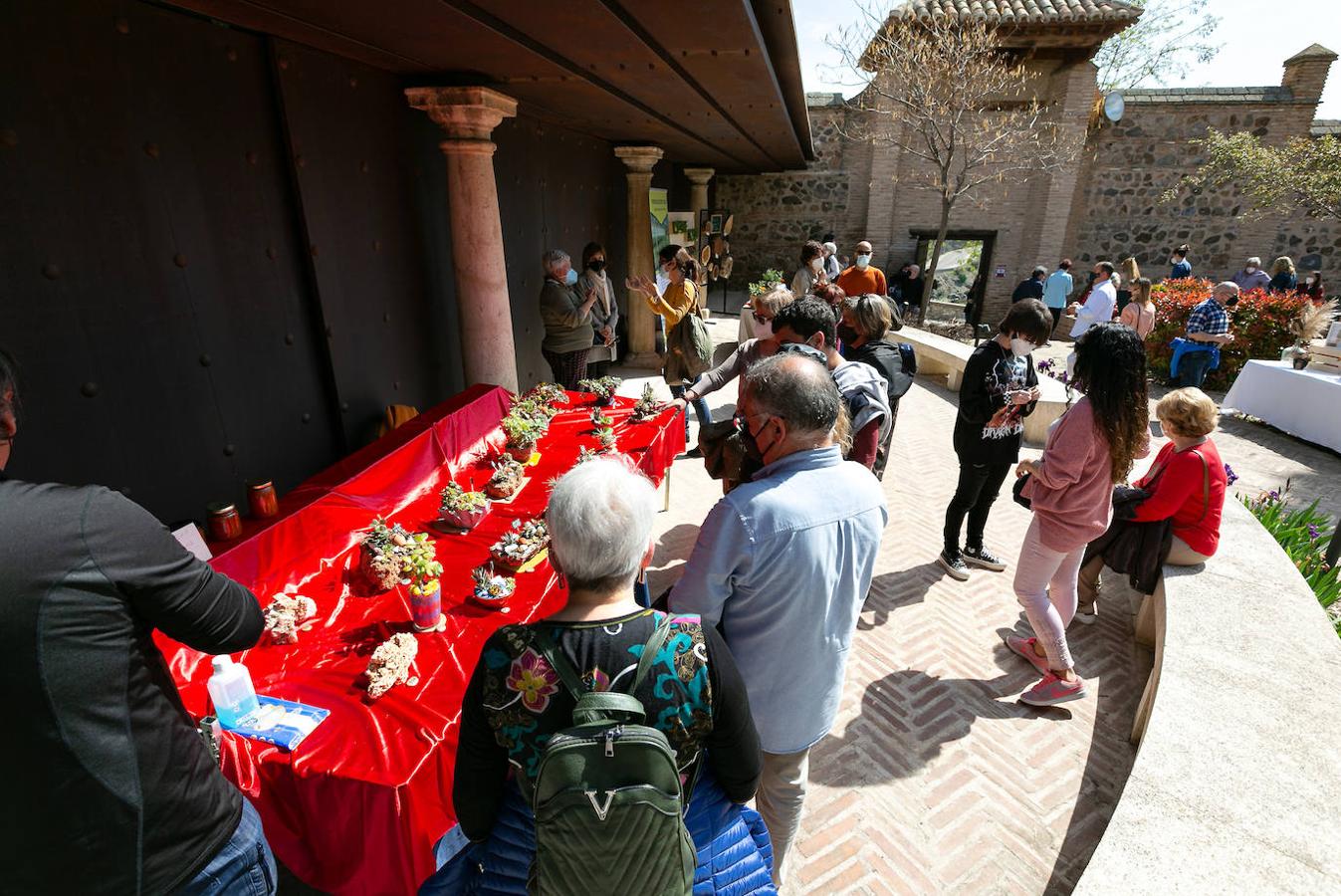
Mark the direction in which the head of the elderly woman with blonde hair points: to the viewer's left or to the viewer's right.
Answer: to the viewer's left

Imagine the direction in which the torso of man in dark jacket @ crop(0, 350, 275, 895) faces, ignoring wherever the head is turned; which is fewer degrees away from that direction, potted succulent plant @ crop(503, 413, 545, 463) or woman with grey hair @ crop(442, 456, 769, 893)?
the potted succulent plant

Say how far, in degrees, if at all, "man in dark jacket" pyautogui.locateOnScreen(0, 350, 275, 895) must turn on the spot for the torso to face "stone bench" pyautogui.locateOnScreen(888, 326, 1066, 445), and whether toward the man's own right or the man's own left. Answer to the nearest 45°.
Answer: approximately 45° to the man's own right

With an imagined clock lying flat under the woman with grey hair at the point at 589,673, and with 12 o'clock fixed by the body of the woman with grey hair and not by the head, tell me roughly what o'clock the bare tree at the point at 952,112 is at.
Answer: The bare tree is roughly at 1 o'clock from the woman with grey hair.

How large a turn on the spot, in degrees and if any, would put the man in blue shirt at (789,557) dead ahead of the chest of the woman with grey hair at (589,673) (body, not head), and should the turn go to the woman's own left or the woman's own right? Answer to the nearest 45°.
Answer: approximately 45° to the woman's own right

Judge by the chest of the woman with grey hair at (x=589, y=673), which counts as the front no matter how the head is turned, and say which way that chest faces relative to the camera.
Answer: away from the camera

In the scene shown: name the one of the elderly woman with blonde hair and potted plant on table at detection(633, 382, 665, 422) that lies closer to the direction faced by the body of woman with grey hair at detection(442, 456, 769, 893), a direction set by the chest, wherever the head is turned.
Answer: the potted plant on table

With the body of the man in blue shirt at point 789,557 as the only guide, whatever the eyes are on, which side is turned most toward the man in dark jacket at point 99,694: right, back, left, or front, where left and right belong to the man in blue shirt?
left

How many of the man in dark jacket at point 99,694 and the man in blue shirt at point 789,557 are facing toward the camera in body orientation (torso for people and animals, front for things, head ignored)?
0

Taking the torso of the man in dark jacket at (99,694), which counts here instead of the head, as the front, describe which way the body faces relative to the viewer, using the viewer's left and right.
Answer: facing away from the viewer and to the right of the viewer

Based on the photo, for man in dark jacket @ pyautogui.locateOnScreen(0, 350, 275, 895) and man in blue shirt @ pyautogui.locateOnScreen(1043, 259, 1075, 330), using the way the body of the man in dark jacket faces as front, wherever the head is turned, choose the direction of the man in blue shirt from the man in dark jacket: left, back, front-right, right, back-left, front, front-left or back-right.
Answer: front-right

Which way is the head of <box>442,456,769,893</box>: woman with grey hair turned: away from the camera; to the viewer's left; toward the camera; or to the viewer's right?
away from the camera

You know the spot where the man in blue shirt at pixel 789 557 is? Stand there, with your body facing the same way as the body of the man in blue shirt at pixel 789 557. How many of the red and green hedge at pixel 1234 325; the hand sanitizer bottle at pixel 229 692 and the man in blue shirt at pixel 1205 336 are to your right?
2

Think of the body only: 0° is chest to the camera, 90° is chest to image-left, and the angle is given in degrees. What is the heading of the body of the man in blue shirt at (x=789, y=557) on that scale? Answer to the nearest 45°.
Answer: approximately 135°

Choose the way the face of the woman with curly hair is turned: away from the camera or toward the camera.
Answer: away from the camera

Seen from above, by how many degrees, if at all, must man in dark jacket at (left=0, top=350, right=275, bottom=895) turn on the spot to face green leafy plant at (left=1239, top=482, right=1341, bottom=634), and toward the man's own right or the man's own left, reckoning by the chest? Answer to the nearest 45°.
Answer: approximately 45° to the man's own right

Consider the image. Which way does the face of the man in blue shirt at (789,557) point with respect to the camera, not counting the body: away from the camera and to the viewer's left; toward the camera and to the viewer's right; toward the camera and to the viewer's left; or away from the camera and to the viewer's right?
away from the camera and to the viewer's left

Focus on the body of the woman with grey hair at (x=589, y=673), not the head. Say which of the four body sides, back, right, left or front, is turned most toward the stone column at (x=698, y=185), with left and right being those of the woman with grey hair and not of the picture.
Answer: front

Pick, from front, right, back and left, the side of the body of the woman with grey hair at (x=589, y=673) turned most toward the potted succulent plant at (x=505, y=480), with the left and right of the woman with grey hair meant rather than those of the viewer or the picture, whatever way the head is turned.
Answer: front

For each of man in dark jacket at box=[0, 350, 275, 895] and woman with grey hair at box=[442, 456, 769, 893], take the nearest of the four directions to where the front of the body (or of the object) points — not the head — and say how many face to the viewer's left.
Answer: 0
